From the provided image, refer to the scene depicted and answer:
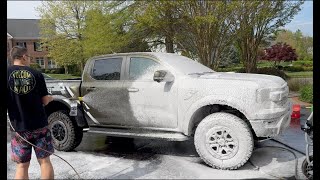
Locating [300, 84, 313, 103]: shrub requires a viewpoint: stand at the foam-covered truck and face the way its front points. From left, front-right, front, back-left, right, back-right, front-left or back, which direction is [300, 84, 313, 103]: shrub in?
left

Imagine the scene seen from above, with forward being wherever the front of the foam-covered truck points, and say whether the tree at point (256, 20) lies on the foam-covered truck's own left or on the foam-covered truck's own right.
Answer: on the foam-covered truck's own left

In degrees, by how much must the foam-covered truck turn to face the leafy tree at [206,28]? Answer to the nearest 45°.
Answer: approximately 135° to its left

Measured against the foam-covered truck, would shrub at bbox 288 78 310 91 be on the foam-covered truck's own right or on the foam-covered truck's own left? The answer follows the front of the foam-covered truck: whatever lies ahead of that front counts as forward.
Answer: on the foam-covered truck's own left

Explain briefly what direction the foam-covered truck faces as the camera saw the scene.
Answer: facing the viewer and to the right of the viewer
